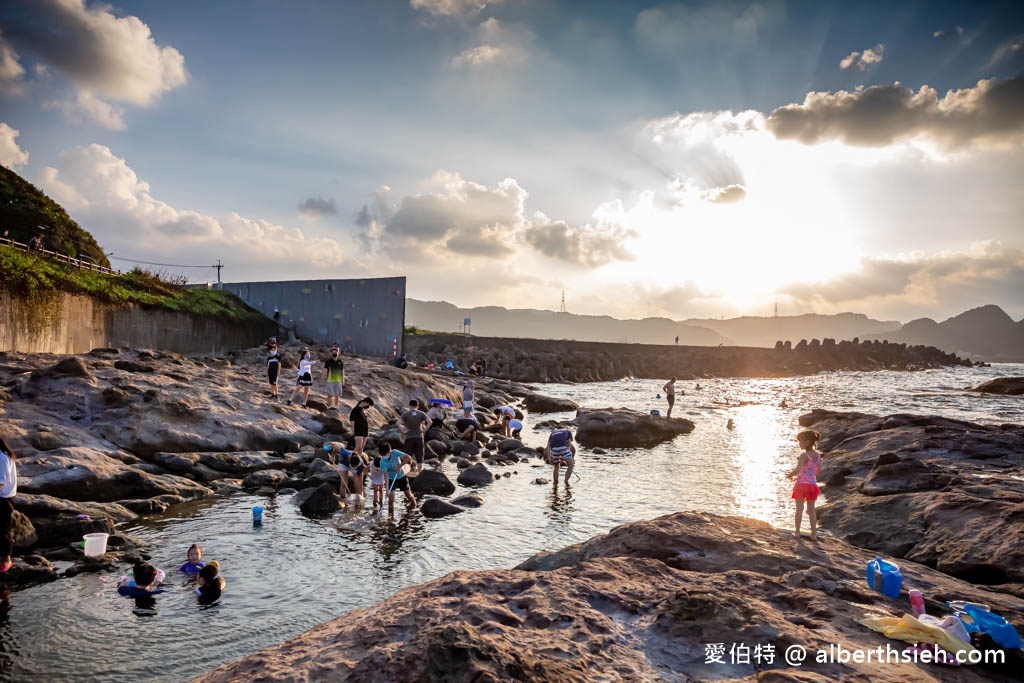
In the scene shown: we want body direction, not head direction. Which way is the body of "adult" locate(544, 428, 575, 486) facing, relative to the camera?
away from the camera

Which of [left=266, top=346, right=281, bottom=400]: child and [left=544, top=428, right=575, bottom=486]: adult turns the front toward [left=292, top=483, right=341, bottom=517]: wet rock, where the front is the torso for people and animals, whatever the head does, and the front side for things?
the child

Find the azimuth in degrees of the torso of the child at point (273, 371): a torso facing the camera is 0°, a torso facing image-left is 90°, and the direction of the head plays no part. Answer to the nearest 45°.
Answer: approximately 0°

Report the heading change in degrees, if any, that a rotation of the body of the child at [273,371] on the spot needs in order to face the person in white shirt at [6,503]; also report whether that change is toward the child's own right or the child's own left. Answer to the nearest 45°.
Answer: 0° — they already face them

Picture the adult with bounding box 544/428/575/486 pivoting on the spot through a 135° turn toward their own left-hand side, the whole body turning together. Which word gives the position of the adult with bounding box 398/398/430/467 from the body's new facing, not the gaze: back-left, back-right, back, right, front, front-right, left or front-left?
front-right

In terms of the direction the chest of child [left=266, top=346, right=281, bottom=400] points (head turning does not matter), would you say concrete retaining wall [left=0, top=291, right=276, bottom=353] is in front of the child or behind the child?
behind

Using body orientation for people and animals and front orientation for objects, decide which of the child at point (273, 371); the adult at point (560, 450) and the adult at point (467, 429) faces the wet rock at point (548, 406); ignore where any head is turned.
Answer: the adult at point (560, 450)

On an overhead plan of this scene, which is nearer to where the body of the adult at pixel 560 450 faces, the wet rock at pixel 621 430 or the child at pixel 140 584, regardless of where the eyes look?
the wet rock

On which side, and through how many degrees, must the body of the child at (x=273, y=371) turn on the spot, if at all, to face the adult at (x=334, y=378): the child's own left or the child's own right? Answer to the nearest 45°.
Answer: approximately 90° to the child's own left
